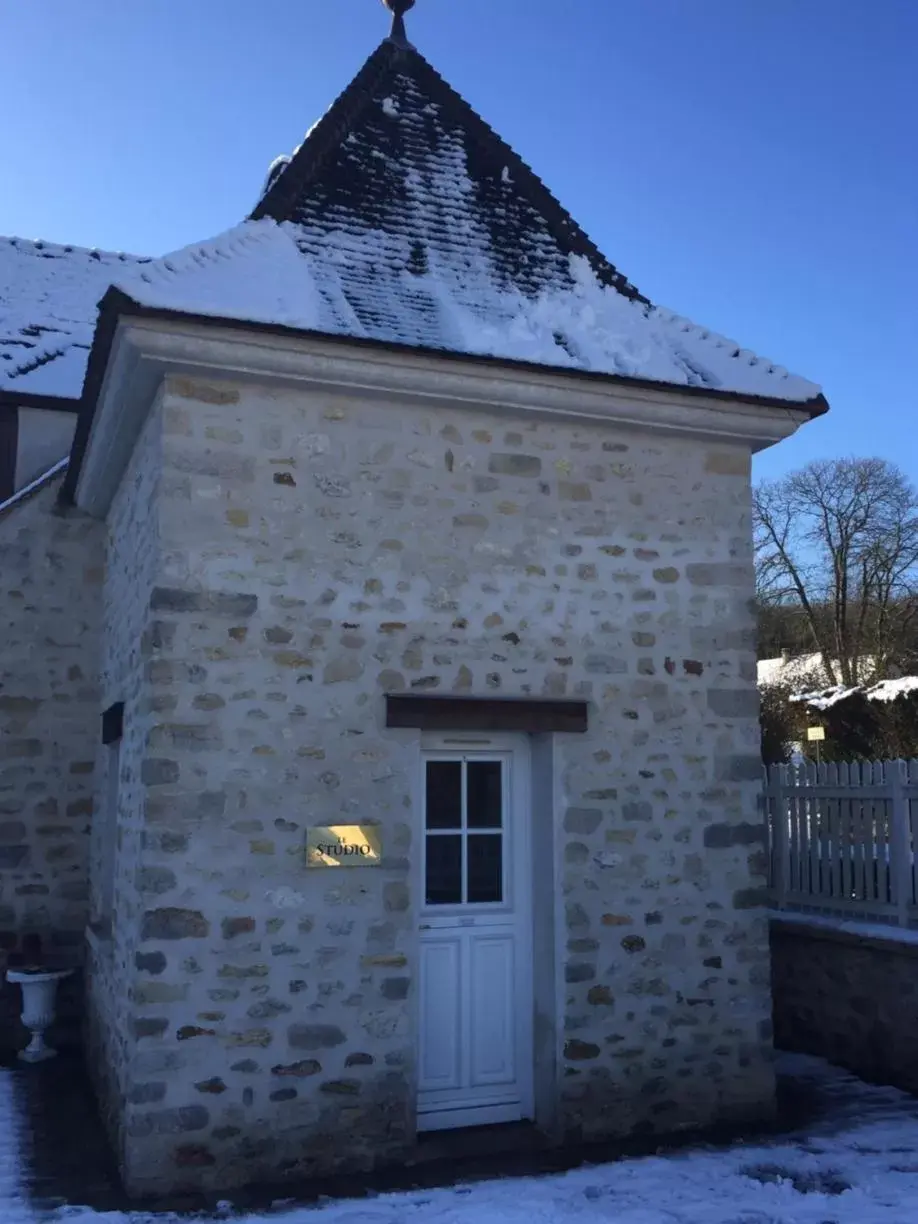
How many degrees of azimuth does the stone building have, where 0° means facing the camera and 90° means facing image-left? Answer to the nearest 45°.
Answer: approximately 0°

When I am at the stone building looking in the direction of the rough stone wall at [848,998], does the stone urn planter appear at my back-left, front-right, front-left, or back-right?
back-left

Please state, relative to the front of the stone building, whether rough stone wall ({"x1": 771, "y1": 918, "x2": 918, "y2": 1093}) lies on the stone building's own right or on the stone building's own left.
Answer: on the stone building's own left

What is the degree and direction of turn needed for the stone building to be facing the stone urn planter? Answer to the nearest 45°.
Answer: approximately 135° to its right
